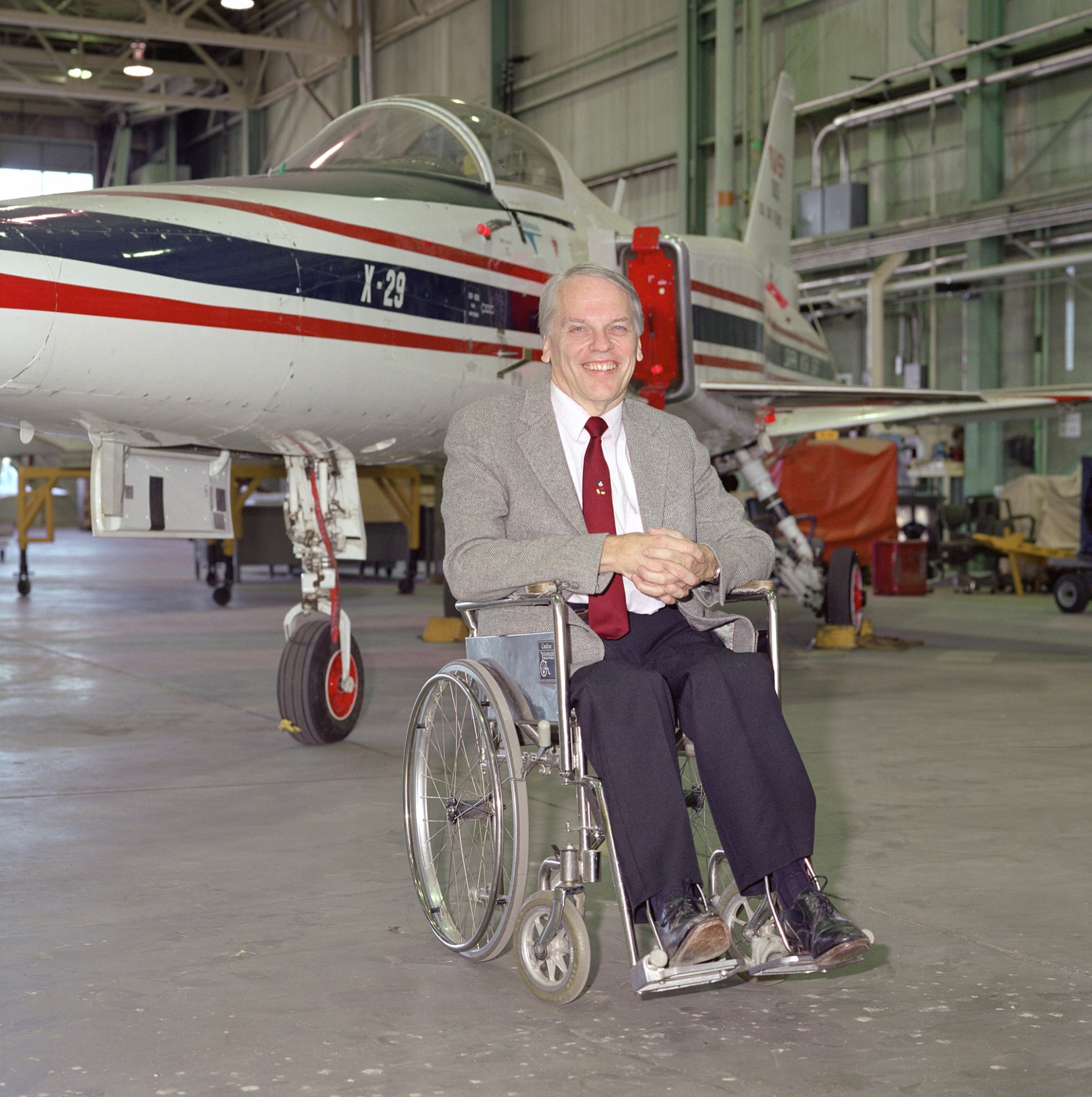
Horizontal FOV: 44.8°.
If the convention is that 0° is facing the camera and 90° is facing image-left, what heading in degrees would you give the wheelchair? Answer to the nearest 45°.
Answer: approximately 315°

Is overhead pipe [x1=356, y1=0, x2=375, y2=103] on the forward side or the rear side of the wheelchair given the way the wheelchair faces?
on the rear side

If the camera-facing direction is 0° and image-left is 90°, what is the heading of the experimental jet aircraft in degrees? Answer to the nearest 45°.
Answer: approximately 45°

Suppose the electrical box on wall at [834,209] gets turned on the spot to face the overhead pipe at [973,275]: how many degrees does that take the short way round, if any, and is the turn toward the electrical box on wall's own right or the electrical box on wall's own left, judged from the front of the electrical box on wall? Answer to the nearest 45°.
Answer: approximately 90° to the electrical box on wall's own left

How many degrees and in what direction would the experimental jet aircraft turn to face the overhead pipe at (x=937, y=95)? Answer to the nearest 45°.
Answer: approximately 180°

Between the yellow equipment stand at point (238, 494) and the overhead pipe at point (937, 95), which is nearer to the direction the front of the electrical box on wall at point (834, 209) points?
the yellow equipment stand

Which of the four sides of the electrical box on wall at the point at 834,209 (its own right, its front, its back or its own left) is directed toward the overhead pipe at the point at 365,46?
right

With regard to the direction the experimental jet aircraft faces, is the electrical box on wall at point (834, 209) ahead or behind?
behind
